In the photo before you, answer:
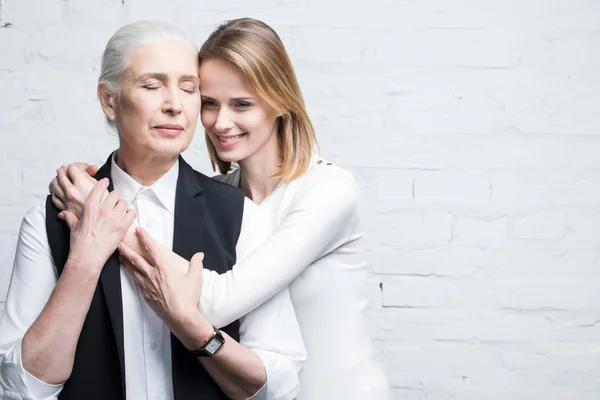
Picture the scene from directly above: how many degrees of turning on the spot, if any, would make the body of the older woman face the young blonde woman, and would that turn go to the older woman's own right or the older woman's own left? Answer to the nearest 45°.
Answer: approximately 135° to the older woman's own left

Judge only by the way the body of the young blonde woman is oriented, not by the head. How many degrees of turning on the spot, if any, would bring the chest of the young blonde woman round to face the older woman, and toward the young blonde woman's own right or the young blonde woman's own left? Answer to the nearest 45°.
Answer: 0° — they already face them

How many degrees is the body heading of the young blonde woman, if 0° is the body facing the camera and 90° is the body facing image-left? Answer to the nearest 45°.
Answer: approximately 45°
